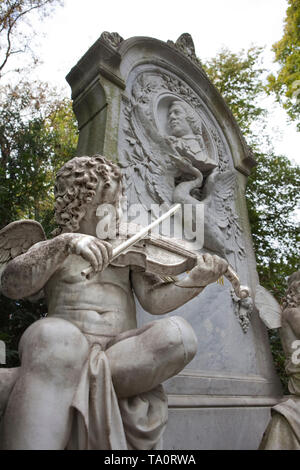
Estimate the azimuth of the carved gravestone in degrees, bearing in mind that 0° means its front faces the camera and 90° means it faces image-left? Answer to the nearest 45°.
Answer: approximately 315°

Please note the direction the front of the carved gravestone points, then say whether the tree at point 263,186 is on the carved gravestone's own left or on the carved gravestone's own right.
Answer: on the carved gravestone's own left
